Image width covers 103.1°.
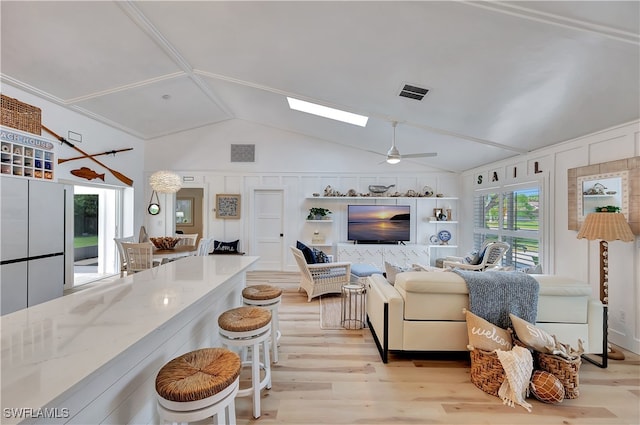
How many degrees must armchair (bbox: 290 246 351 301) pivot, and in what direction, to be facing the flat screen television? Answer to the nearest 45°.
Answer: approximately 45° to its left

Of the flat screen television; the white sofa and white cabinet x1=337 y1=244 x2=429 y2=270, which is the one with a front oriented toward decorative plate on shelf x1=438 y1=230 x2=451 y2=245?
the white sofa

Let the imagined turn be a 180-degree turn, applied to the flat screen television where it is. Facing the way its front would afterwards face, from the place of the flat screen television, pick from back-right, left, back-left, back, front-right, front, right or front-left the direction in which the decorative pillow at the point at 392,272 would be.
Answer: back

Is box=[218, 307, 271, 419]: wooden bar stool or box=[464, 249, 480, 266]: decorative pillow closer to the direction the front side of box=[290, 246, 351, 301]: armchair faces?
the decorative pillow

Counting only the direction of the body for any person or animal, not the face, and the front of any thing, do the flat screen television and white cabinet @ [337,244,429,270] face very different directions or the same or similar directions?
same or similar directions

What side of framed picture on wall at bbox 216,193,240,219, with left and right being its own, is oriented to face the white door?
left

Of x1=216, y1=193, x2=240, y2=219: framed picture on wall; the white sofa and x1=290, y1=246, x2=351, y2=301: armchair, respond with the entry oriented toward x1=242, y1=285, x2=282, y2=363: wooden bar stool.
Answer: the framed picture on wall

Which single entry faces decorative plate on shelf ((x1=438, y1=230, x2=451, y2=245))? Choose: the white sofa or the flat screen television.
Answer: the white sofa

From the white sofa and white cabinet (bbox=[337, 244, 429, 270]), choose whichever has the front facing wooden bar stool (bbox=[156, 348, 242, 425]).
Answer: the white cabinet

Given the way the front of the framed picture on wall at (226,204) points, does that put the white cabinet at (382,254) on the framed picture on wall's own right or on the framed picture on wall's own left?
on the framed picture on wall's own left

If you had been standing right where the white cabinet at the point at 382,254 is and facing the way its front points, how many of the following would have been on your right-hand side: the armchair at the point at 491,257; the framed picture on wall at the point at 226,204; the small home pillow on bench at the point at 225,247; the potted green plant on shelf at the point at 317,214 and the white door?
4

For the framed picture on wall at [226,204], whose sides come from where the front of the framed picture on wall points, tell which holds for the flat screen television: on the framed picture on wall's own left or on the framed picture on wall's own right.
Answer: on the framed picture on wall's own left

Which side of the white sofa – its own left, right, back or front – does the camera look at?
back

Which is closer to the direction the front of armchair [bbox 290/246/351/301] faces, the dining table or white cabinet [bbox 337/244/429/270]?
the white cabinet

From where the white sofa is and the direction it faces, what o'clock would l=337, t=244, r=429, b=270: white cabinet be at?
The white cabinet is roughly at 11 o'clock from the white sofa.

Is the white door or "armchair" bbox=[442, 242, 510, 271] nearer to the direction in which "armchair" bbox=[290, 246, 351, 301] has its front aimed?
the armchair

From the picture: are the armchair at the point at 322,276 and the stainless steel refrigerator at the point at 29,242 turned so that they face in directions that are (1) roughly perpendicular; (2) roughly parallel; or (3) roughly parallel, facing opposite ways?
roughly parallel

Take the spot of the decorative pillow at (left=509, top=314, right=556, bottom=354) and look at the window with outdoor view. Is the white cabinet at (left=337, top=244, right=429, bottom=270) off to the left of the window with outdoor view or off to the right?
left

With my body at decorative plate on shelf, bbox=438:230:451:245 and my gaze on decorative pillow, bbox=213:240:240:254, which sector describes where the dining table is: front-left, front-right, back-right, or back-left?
front-left

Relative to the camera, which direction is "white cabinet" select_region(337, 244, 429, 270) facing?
toward the camera

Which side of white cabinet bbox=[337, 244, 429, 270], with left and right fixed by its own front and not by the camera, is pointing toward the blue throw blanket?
front
